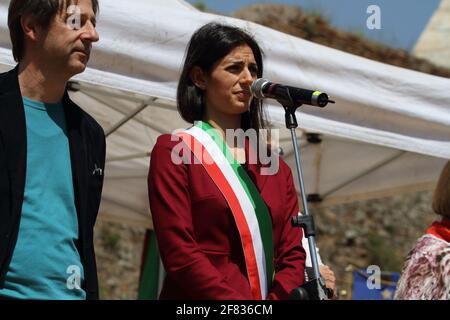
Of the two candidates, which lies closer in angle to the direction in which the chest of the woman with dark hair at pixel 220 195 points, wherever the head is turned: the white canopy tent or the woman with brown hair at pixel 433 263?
the woman with brown hair

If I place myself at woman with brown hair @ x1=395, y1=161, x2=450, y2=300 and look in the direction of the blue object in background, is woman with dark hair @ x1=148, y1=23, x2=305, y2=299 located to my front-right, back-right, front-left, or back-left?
back-left

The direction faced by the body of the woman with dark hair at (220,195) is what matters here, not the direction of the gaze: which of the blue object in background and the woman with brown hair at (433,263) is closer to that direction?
the woman with brown hair

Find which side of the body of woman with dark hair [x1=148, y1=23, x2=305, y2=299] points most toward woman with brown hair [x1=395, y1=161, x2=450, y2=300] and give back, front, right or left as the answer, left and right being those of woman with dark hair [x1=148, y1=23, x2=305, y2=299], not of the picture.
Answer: left

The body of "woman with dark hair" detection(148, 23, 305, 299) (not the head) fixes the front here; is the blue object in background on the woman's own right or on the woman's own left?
on the woman's own left

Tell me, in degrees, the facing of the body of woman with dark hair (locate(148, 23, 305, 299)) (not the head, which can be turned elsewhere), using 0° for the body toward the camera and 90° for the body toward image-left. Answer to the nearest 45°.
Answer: approximately 315°
